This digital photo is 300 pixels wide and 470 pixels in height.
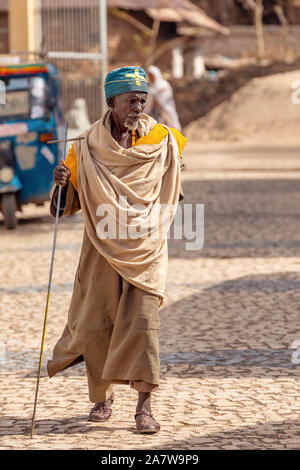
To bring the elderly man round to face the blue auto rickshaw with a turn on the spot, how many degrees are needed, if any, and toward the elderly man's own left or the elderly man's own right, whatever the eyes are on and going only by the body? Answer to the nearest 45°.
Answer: approximately 180°

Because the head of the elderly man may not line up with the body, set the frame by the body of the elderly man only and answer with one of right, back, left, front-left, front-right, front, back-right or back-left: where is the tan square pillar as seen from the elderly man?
back

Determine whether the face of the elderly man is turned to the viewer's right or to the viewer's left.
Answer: to the viewer's right

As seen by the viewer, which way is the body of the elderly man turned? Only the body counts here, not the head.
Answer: toward the camera
